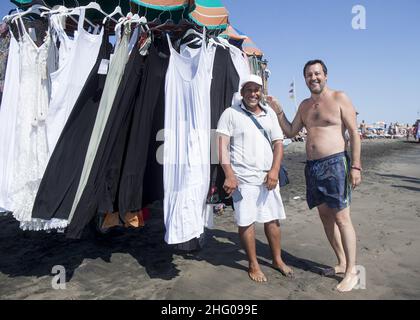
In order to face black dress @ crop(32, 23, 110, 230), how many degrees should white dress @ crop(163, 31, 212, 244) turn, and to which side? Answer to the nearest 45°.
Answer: approximately 90° to its right

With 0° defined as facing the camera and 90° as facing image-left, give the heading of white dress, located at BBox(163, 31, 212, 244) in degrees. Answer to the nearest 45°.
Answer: approximately 0°

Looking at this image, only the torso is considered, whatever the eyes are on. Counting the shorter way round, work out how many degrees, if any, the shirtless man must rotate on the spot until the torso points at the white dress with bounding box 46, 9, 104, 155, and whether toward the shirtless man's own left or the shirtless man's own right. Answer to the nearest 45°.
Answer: approximately 45° to the shirtless man's own right

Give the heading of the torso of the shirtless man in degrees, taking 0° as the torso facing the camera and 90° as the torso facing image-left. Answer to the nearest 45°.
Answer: approximately 45°

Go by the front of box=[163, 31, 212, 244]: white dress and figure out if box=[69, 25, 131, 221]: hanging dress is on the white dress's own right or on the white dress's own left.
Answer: on the white dress's own right

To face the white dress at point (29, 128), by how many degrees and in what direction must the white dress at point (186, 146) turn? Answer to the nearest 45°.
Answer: approximately 90° to its right
